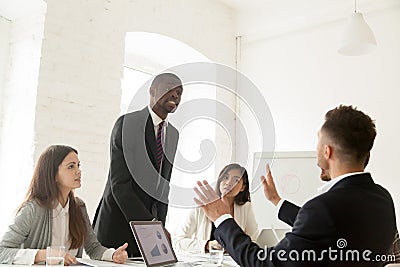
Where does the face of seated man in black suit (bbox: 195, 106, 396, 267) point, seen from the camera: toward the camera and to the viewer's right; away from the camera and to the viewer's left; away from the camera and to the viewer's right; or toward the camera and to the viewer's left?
away from the camera and to the viewer's left

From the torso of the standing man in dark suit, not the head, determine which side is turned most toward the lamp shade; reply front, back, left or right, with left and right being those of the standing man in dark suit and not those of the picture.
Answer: left

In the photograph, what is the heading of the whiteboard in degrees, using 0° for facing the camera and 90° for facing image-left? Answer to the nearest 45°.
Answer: approximately 0°

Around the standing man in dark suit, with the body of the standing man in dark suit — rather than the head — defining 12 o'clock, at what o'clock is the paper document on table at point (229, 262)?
The paper document on table is roughly at 11 o'clock from the standing man in dark suit.

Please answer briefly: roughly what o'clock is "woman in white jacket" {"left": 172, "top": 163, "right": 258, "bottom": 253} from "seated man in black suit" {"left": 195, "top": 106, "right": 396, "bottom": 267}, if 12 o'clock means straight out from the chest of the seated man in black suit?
The woman in white jacket is roughly at 1 o'clock from the seated man in black suit.

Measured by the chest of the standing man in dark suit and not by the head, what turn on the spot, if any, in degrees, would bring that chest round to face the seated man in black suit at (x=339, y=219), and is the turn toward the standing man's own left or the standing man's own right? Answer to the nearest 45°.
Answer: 0° — they already face them

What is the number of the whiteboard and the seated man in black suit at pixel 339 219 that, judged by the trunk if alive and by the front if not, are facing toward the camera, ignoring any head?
1

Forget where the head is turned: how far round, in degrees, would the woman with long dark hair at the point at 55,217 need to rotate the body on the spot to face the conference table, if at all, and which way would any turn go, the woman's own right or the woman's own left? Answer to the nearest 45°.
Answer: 0° — they already face it

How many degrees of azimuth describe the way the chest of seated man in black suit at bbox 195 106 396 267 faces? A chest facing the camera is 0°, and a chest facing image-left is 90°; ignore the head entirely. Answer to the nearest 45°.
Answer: approximately 135°

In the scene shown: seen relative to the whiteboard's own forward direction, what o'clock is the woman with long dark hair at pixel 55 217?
The woman with long dark hair is roughly at 1 o'clock from the whiteboard.

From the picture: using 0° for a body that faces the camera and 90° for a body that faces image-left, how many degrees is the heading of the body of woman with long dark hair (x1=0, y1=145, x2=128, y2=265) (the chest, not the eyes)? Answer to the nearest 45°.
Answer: approximately 315°

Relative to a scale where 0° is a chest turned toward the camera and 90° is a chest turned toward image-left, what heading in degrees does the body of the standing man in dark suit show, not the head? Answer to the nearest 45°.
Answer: approximately 315°

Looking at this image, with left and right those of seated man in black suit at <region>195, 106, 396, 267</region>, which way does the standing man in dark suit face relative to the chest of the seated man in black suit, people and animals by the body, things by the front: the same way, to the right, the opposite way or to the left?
the opposite way
